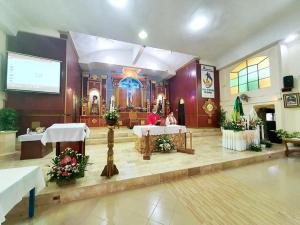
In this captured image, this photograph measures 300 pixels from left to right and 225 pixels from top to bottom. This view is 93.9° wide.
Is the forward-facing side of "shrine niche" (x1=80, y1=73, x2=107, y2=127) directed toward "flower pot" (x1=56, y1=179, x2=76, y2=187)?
yes

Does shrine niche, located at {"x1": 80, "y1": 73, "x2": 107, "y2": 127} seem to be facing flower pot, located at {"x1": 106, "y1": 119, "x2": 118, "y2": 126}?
yes

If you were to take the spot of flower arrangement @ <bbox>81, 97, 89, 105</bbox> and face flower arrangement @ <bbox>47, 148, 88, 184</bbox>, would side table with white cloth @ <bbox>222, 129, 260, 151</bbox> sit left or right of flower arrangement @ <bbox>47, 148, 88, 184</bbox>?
left

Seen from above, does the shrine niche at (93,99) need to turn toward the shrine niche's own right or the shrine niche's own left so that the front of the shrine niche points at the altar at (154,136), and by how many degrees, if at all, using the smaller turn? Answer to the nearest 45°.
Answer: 0° — it already faces it

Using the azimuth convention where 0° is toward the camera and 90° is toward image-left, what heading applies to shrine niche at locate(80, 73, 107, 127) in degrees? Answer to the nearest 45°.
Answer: approximately 0°

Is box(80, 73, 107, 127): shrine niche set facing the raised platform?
yes

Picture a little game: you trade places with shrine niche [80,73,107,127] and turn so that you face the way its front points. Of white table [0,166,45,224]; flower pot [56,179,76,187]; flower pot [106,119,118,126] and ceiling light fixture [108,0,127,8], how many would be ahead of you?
4

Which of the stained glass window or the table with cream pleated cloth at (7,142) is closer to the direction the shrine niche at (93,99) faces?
the table with cream pleated cloth

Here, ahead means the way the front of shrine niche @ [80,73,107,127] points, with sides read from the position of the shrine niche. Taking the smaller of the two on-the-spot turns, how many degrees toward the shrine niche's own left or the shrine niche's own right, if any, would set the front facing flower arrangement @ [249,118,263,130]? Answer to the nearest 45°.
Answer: approximately 45° to the shrine niche's own left
